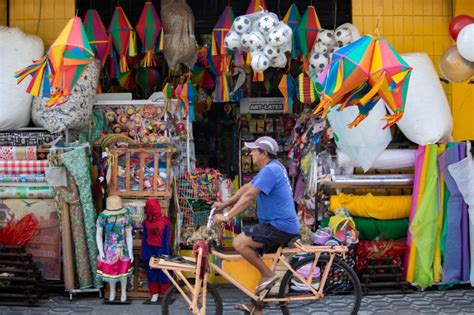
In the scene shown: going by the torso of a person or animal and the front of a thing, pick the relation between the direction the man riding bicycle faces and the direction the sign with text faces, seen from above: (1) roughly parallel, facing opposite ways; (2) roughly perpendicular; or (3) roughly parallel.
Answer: roughly perpendicular

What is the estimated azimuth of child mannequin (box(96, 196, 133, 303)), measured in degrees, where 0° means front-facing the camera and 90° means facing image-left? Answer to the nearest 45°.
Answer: approximately 0°

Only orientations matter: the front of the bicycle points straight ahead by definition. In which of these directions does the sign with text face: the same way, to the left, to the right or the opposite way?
to the left

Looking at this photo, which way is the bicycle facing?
to the viewer's left

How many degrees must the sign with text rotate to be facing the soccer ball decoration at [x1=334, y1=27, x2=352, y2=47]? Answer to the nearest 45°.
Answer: approximately 45° to its left

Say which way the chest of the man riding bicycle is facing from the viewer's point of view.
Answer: to the viewer's left

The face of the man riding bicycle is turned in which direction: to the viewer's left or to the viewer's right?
to the viewer's left
